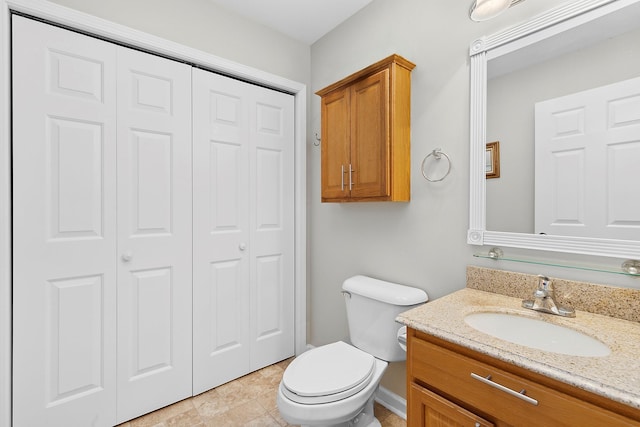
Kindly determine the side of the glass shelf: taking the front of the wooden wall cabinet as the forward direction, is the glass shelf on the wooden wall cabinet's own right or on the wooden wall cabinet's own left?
on the wooden wall cabinet's own left

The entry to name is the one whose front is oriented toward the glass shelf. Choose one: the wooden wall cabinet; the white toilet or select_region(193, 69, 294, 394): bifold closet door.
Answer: the bifold closet door

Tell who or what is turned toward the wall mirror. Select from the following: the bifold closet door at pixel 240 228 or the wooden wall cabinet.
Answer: the bifold closet door

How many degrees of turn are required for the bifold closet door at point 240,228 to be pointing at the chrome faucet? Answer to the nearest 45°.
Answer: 0° — it already faces it

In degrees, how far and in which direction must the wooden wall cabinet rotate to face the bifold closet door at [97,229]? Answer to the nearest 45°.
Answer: approximately 45° to its right

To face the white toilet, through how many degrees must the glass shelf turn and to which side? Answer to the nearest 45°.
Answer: approximately 45° to its right

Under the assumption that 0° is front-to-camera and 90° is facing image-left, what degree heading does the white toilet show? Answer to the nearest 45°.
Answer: approximately 45°
